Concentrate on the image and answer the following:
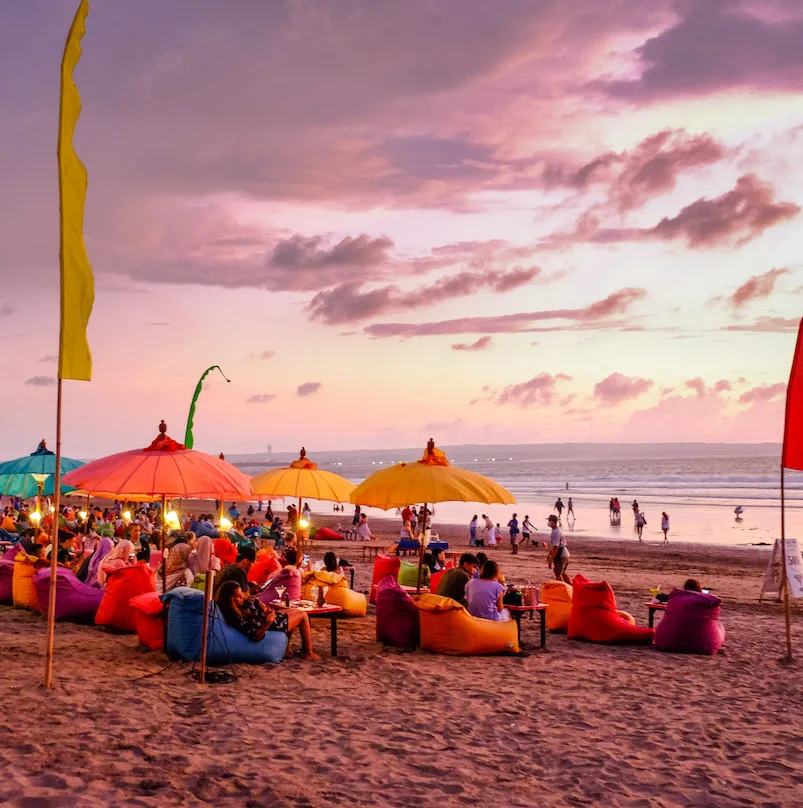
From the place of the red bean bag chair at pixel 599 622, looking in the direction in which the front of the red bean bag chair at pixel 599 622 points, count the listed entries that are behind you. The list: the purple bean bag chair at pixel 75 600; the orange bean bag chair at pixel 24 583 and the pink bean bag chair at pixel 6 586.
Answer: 3

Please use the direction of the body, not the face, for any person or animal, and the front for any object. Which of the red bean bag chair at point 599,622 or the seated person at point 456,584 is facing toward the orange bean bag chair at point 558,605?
the seated person

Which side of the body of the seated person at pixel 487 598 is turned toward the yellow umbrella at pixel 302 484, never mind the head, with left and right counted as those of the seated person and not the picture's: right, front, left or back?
left

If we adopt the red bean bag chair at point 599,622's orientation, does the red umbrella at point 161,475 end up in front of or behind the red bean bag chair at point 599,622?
behind

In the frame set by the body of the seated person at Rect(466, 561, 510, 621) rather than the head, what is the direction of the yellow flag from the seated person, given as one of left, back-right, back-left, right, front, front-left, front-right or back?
back

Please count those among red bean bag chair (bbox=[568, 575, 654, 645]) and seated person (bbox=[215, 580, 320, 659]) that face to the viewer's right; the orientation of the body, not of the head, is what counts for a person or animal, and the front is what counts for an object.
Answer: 2

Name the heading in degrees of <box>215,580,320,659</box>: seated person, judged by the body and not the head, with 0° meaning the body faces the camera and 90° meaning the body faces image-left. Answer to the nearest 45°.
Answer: approximately 270°

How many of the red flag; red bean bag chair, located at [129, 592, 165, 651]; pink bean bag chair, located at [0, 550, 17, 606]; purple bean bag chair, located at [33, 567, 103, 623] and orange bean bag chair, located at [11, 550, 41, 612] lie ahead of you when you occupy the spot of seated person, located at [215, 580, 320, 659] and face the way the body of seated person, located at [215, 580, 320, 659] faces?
1

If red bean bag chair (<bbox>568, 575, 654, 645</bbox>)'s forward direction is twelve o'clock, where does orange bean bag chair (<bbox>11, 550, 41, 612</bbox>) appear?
The orange bean bag chair is roughly at 6 o'clock from the red bean bag chair.

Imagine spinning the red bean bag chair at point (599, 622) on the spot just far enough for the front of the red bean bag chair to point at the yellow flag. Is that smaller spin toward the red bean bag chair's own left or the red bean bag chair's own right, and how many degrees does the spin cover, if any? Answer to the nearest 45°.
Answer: approximately 135° to the red bean bag chair's own right

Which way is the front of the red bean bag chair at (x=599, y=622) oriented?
to the viewer's right

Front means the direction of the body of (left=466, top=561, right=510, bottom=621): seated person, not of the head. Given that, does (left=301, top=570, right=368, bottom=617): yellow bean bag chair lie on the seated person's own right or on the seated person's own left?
on the seated person's own left

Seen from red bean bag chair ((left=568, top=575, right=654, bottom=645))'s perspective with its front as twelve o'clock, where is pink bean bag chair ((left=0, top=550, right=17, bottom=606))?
The pink bean bag chair is roughly at 6 o'clock from the red bean bag chair.
